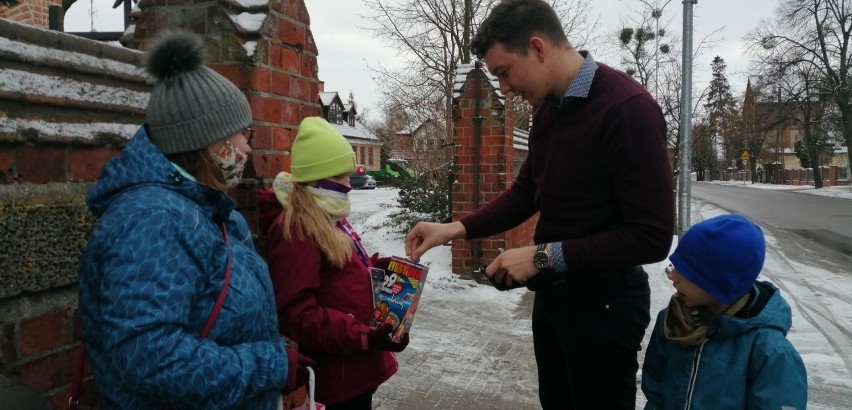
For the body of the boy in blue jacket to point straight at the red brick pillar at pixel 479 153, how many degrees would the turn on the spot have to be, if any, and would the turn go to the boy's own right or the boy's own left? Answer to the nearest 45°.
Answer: approximately 90° to the boy's own right

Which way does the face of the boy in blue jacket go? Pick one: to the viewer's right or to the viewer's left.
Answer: to the viewer's left

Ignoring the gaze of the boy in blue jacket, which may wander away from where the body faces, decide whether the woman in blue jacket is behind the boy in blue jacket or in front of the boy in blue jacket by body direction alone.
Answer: in front

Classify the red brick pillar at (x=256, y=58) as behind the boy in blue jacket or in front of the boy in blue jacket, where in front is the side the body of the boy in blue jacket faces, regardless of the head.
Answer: in front

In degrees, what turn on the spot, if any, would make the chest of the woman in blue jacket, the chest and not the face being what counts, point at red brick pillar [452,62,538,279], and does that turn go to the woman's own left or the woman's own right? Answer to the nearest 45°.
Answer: approximately 45° to the woman's own left

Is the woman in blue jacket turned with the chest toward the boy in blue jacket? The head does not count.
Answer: yes

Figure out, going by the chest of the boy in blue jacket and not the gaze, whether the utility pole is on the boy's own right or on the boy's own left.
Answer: on the boy's own right

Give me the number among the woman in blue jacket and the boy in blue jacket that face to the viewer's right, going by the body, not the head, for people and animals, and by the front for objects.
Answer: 1

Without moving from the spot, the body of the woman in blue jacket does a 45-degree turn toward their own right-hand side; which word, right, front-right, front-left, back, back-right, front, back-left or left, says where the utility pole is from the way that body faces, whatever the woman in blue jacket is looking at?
left

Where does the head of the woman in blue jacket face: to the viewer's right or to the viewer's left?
to the viewer's right

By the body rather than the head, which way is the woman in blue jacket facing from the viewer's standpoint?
to the viewer's right

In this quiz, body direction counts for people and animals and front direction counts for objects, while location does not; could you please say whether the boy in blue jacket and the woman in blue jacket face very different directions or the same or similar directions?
very different directions

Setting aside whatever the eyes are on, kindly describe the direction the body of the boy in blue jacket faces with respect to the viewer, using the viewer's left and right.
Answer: facing the viewer and to the left of the viewer
